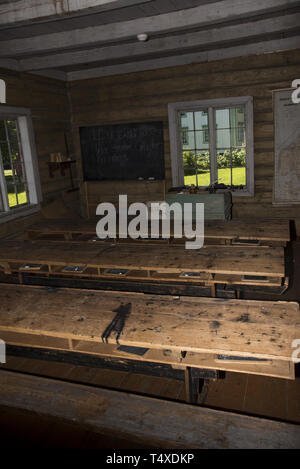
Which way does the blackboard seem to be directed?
toward the camera

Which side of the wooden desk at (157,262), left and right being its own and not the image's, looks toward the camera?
front

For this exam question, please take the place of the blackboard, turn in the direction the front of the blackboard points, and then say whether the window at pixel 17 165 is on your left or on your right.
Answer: on your right

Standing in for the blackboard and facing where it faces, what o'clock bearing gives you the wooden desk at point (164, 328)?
The wooden desk is roughly at 12 o'clock from the blackboard.

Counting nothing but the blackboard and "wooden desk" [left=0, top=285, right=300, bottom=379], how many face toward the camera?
2

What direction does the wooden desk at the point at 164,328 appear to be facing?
toward the camera

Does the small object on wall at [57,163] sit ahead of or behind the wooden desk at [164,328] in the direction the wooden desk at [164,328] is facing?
behind
